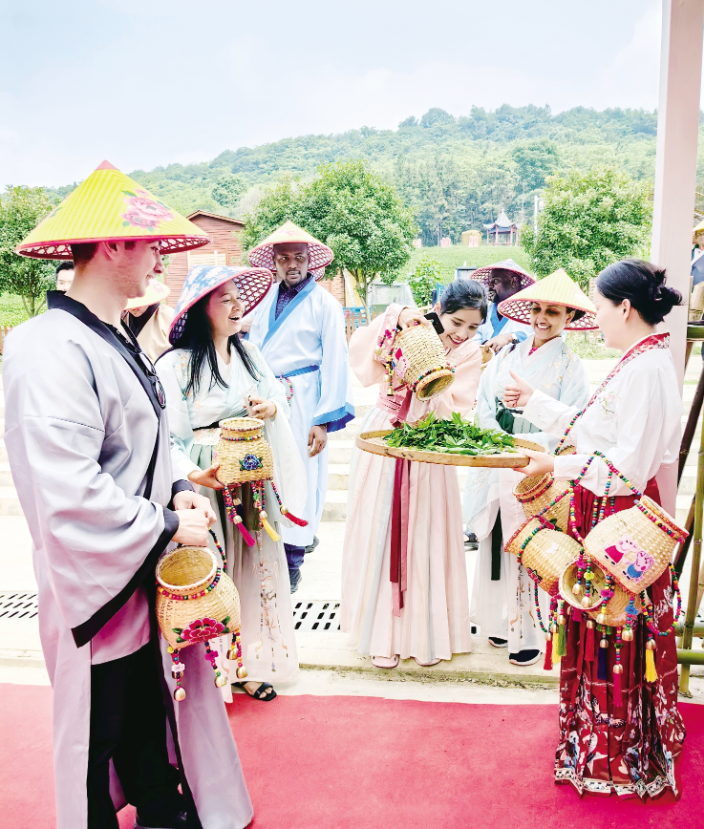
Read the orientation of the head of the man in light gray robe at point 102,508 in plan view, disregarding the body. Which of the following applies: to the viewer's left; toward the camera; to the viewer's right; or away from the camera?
to the viewer's right

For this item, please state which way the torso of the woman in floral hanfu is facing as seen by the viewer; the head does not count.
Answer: to the viewer's left

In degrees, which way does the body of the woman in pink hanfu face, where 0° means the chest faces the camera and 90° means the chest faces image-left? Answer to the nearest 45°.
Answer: approximately 0°

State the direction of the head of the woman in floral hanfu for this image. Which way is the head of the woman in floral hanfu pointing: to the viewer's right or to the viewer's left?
to the viewer's left

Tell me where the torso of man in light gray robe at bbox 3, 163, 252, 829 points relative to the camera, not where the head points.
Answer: to the viewer's right

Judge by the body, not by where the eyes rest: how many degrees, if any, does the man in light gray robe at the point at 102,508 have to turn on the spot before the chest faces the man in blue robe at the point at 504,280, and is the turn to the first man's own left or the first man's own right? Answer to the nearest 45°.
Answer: approximately 45° to the first man's own left

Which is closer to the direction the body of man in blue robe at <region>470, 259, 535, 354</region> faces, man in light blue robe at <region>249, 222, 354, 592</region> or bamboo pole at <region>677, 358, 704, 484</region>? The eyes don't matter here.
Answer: the man in light blue robe
